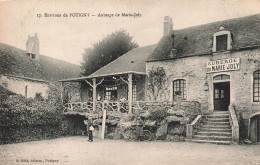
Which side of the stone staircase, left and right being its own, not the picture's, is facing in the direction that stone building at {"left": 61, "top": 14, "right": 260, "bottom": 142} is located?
back

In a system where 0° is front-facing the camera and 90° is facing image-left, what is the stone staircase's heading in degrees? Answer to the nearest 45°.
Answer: approximately 0°

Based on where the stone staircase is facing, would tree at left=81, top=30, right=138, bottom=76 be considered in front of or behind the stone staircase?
behind
